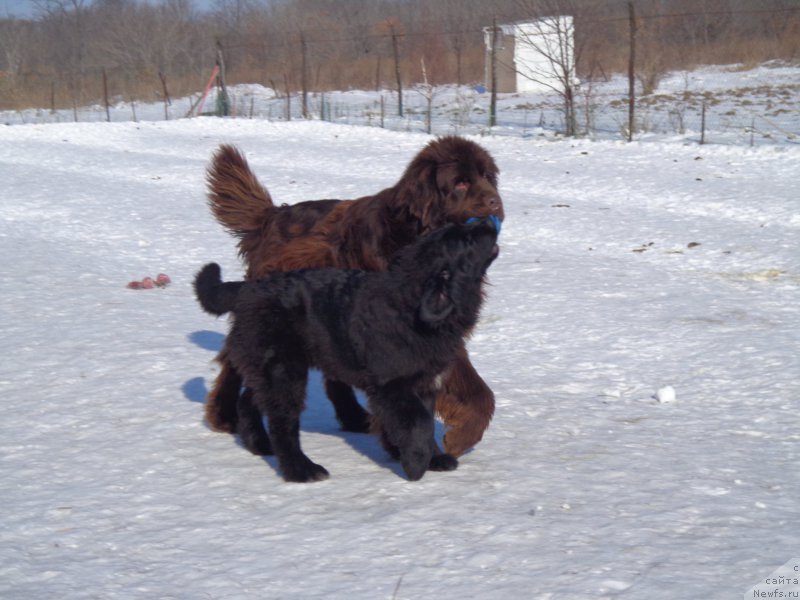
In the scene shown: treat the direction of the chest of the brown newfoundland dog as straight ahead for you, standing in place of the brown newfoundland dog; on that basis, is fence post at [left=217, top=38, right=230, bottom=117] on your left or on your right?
on your left

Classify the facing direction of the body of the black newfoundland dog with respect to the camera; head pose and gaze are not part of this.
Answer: to the viewer's right

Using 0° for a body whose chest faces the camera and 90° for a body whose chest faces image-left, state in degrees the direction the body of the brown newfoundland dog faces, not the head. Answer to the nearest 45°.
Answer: approximately 270°

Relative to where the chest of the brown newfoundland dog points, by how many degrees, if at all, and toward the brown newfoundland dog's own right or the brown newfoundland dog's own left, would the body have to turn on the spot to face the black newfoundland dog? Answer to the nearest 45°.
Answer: approximately 90° to the brown newfoundland dog's own right

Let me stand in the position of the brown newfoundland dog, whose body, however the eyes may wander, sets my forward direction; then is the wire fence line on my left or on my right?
on my left

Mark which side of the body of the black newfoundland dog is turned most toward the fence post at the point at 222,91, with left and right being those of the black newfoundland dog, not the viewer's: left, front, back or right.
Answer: left

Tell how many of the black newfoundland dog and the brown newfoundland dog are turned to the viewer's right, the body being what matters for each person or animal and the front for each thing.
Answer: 2

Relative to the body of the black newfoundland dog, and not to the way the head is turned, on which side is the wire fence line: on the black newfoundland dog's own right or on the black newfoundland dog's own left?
on the black newfoundland dog's own left
